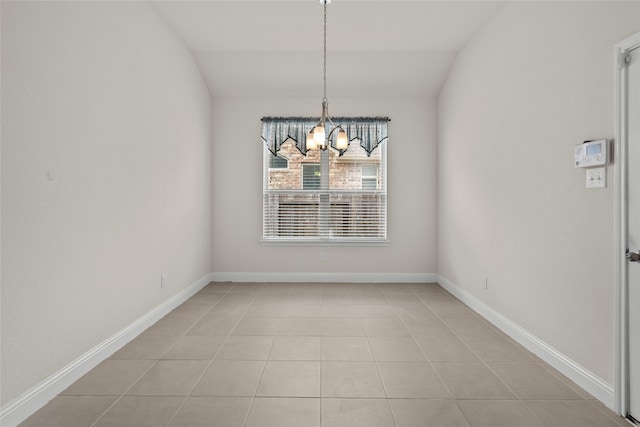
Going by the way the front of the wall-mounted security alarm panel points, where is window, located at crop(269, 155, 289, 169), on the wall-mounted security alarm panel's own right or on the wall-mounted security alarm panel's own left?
on the wall-mounted security alarm panel's own right

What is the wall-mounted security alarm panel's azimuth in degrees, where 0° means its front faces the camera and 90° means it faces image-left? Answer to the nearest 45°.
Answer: approximately 45°
